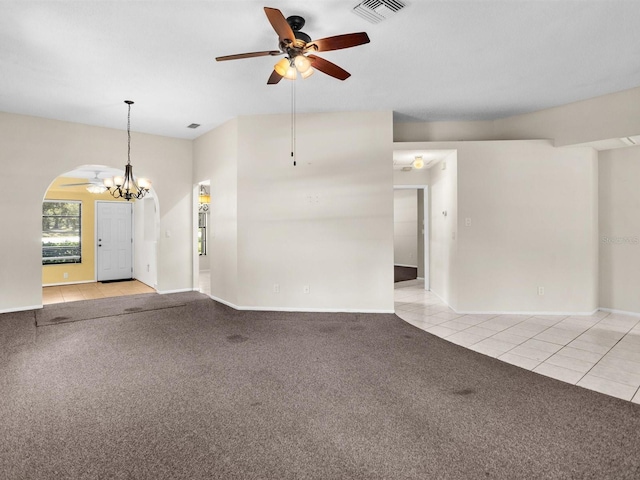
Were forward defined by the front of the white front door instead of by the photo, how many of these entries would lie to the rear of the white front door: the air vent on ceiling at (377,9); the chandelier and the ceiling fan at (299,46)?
0

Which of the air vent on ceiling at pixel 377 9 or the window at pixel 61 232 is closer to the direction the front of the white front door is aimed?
the air vent on ceiling

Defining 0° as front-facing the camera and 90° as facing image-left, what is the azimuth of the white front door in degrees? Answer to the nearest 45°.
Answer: approximately 0°

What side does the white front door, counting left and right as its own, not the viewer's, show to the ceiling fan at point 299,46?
front

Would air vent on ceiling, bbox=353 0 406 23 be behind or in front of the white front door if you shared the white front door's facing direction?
in front

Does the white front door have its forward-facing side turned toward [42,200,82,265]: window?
no

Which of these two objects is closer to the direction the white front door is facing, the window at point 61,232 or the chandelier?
the chandelier

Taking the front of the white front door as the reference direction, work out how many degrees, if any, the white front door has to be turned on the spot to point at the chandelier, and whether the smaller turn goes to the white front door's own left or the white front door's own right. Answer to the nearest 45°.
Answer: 0° — it already faces it
